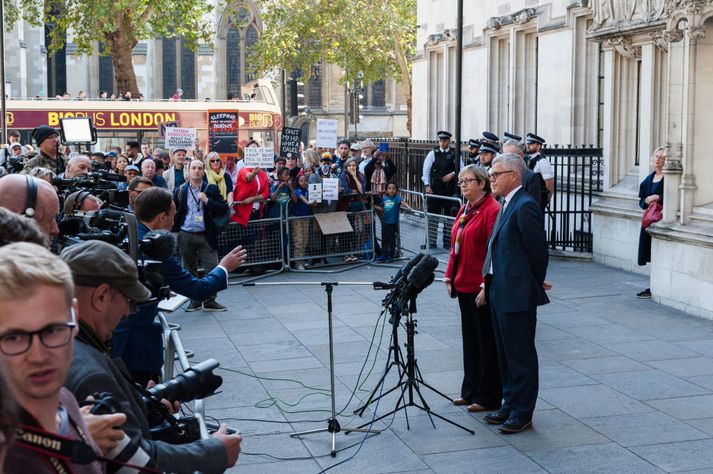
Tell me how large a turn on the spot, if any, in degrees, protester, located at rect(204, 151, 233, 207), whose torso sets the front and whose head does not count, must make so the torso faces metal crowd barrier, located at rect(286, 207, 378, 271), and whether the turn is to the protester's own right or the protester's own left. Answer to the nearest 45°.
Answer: approximately 90° to the protester's own left

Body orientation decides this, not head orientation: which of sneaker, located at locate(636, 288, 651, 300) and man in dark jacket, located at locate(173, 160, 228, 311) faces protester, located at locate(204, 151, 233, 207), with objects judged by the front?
the sneaker

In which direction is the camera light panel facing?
toward the camera

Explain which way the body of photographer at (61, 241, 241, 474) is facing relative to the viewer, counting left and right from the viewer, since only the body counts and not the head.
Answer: facing to the right of the viewer

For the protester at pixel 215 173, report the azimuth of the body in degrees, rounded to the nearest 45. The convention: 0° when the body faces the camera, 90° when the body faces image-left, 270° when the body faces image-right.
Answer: approximately 315°

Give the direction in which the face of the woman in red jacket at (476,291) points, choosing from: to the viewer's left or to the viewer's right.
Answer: to the viewer's left

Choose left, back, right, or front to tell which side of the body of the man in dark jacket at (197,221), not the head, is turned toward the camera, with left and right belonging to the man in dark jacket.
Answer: front

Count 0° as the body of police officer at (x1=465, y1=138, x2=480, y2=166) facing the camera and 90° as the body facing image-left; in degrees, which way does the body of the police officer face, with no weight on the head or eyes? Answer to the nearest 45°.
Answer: approximately 45°

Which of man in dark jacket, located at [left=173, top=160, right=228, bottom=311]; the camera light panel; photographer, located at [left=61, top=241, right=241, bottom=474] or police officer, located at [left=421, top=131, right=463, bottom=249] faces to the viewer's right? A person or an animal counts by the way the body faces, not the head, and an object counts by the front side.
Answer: the photographer

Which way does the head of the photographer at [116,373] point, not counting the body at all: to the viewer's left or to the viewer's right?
to the viewer's right
